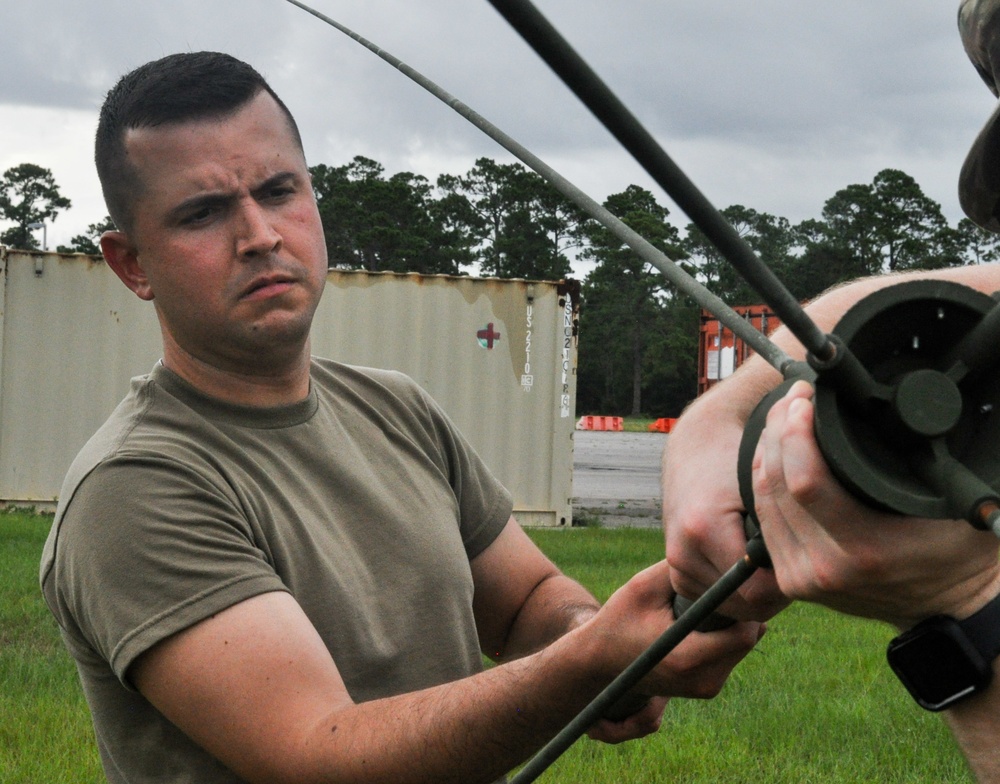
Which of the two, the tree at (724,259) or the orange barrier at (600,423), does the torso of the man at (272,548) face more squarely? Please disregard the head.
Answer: the tree

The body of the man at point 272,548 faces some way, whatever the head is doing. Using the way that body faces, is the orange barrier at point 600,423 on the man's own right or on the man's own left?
on the man's own left

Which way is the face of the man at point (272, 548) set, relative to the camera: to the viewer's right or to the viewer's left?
to the viewer's right

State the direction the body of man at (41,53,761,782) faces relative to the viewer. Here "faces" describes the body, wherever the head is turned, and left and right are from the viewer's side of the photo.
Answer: facing the viewer and to the right of the viewer

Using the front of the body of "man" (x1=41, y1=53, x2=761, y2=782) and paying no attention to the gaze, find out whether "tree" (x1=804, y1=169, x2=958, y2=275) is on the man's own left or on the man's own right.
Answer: on the man's own left

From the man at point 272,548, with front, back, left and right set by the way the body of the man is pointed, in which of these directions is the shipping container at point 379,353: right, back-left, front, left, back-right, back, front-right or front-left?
back-left

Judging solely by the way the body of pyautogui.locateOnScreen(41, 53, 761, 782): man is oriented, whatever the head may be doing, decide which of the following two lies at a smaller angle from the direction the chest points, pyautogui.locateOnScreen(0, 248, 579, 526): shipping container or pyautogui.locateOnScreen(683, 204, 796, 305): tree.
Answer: the tree
